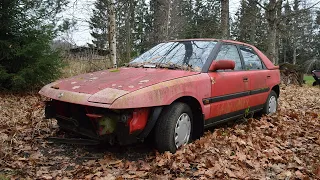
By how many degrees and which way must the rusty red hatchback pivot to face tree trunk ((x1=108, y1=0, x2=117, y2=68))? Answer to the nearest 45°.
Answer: approximately 135° to its right

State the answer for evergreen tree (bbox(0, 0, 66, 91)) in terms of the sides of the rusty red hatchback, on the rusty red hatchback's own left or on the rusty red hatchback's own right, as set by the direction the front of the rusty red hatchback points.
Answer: on the rusty red hatchback's own right

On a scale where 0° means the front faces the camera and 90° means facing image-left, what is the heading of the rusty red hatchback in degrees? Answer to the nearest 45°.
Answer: approximately 45°

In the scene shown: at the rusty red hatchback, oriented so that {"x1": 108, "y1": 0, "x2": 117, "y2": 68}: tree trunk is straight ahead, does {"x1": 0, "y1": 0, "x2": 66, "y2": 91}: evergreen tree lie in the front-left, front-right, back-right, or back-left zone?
front-left
